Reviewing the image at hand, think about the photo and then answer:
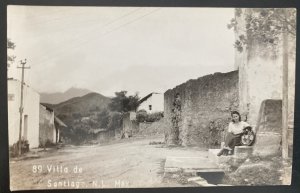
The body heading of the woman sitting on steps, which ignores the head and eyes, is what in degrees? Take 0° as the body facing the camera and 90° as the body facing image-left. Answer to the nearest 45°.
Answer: approximately 45°
